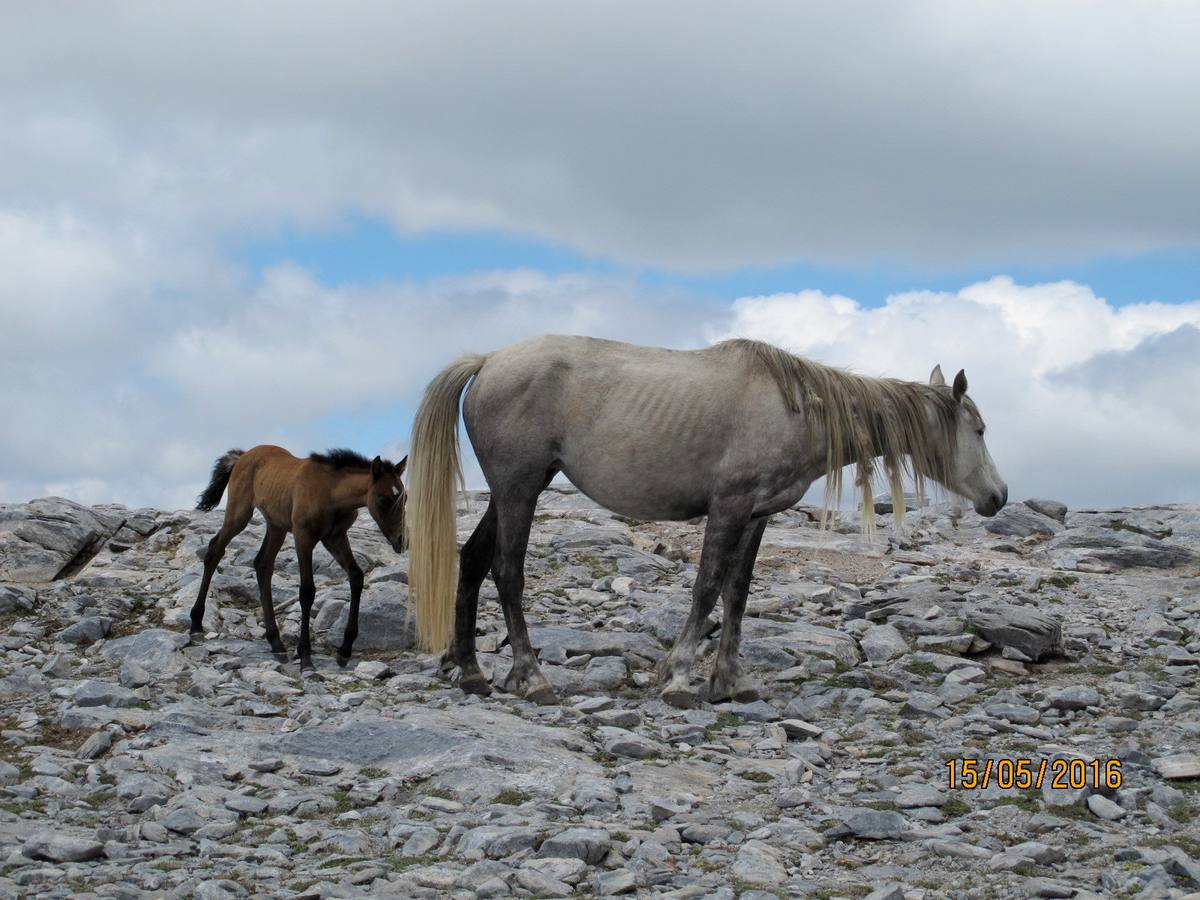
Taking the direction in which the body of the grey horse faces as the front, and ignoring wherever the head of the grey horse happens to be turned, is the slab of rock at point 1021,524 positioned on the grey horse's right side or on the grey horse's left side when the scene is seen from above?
on the grey horse's left side

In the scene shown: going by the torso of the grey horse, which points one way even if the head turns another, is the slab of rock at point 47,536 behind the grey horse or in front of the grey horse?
behind

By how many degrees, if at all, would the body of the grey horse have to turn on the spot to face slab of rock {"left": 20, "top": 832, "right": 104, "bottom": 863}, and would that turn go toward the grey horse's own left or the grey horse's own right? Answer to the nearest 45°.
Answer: approximately 135° to the grey horse's own right

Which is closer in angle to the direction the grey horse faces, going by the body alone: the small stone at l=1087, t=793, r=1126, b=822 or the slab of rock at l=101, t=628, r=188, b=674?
the small stone

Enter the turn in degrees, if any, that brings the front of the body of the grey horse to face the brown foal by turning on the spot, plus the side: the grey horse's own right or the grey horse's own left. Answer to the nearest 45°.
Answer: approximately 135° to the grey horse's own left

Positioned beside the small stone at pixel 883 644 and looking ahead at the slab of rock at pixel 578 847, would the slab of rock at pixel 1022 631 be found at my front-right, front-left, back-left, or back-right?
back-left

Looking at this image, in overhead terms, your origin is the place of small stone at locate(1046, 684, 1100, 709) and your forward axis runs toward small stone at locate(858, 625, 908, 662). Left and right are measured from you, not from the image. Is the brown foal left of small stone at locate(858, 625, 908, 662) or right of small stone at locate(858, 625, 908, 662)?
left

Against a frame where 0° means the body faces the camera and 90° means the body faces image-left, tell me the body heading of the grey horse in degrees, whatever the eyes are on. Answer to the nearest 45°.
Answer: approximately 270°

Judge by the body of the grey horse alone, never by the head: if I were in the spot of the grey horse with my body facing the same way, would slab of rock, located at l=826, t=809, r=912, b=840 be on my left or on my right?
on my right

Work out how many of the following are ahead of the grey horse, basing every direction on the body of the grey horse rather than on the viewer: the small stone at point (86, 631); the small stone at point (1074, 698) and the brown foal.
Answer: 1

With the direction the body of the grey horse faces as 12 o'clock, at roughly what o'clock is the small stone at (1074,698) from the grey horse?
The small stone is roughly at 12 o'clock from the grey horse.

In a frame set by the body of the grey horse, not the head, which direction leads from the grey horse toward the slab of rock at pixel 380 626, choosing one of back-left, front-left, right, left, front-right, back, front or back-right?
back-left

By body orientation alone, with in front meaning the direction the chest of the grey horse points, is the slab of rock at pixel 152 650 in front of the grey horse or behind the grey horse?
behind

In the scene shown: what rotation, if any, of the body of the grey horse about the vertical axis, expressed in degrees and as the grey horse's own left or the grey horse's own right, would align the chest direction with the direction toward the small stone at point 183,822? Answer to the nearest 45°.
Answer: approximately 135° to the grey horse's own right
